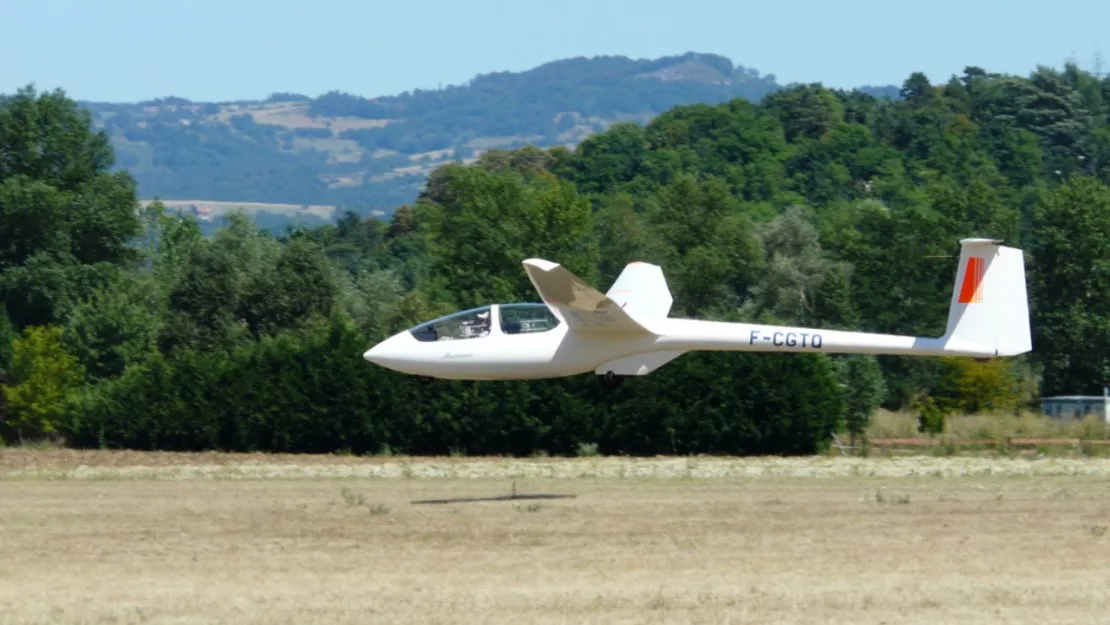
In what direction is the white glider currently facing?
to the viewer's left
